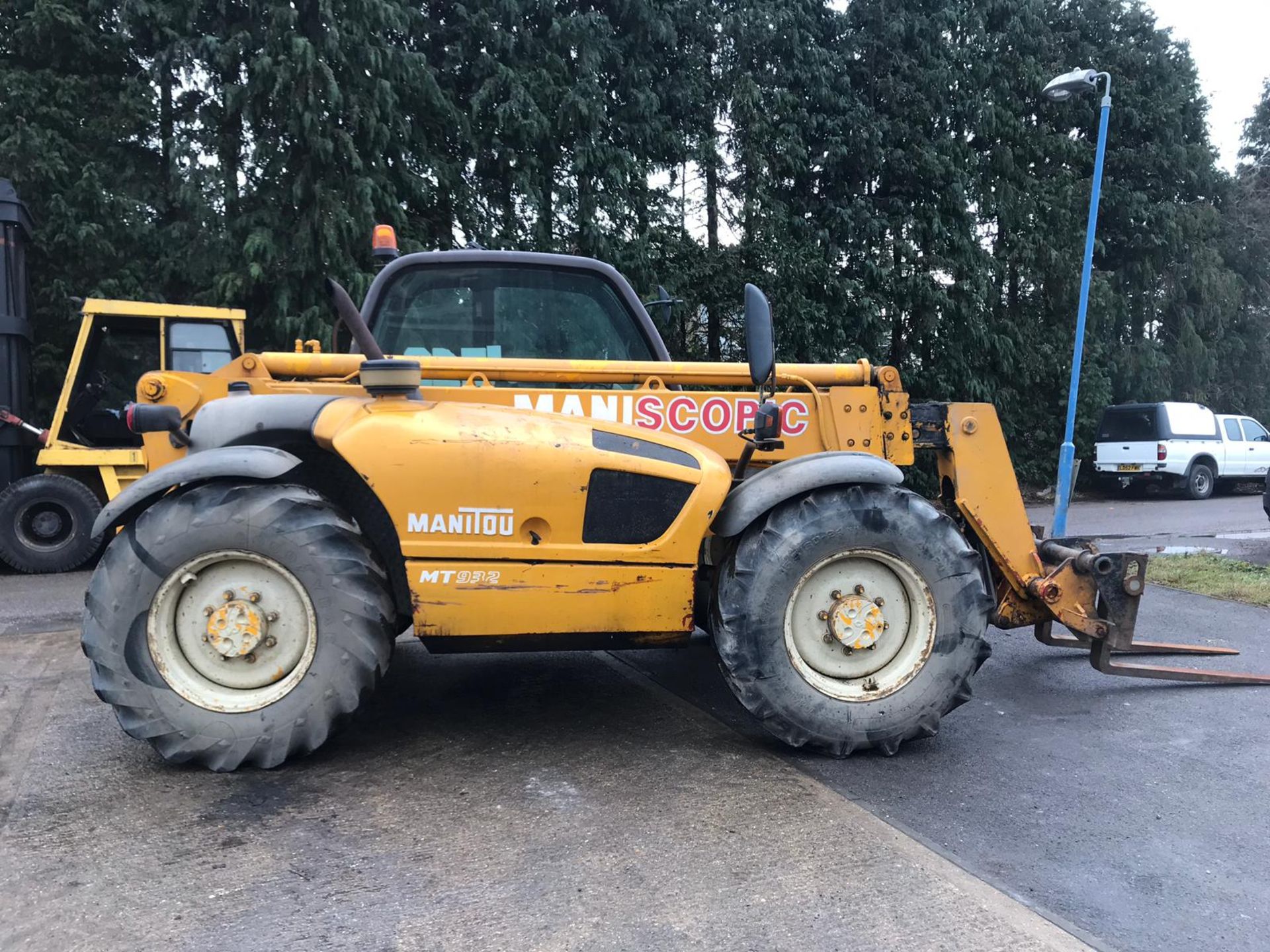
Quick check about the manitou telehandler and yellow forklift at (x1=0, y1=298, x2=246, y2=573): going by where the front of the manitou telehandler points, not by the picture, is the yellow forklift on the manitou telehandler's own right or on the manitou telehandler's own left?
on the manitou telehandler's own left

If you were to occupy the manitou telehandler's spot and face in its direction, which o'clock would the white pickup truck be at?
The white pickup truck is roughly at 10 o'clock from the manitou telehandler.

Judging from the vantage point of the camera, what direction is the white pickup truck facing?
facing away from the viewer and to the right of the viewer

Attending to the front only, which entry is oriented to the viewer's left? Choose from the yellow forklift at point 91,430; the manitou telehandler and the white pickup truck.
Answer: the yellow forklift

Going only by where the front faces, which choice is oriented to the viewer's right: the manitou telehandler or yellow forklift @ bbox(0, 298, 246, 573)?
the manitou telehandler

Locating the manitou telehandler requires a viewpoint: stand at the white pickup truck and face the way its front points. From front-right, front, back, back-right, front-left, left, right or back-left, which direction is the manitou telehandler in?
back-right

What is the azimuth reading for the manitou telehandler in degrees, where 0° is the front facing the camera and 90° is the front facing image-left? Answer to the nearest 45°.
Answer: approximately 270°

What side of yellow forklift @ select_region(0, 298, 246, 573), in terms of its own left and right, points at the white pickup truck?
back

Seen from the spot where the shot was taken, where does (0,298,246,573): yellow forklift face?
facing to the left of the viewer

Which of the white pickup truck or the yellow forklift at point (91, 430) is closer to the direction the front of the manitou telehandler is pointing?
the white pickup truck

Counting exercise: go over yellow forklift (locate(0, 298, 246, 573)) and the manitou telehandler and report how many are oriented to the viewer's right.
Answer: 1

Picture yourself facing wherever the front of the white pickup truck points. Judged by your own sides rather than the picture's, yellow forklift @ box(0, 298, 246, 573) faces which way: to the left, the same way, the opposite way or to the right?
the opposite way

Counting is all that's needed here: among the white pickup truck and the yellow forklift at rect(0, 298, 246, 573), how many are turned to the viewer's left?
1
